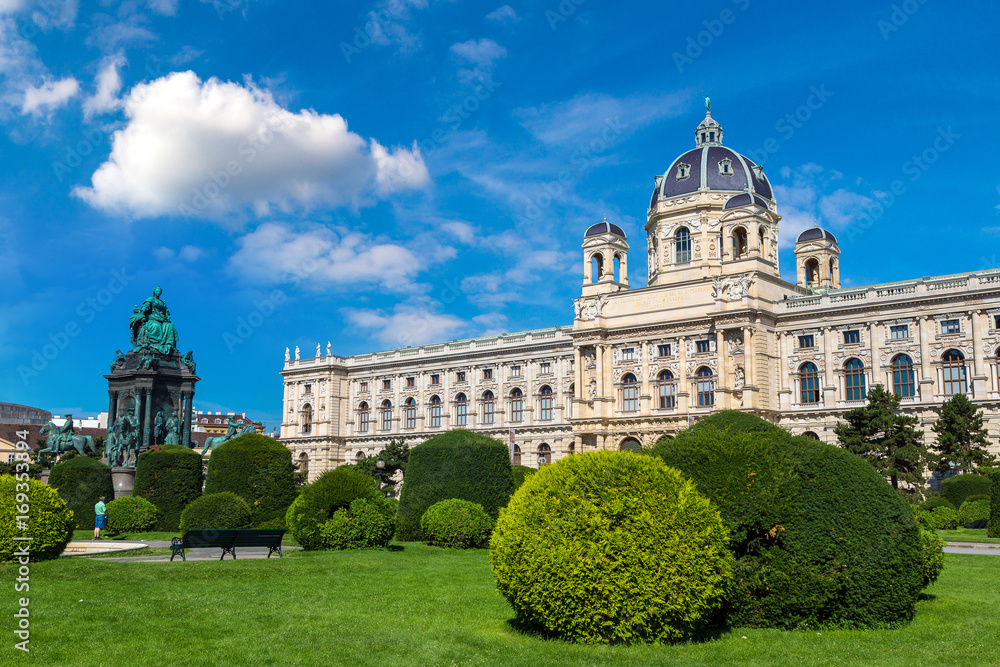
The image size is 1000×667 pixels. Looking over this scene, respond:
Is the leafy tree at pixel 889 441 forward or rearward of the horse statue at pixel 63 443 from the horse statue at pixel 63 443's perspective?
rearward

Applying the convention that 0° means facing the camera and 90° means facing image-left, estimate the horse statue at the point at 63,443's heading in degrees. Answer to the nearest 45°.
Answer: approximately 90°

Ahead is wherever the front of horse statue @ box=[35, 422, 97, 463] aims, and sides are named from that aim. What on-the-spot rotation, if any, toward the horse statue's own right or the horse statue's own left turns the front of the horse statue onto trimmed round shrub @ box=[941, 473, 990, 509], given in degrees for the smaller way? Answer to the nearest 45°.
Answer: approximately 135° to the horse statue's own left

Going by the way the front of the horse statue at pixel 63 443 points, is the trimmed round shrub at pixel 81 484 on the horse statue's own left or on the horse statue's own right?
on the horse statue's own left

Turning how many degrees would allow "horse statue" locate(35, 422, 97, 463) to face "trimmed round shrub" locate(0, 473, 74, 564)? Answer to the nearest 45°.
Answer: approximately 90° to its left

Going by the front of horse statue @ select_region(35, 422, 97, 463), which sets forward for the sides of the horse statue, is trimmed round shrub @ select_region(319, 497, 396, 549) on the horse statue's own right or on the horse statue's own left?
on the horse statue's own left

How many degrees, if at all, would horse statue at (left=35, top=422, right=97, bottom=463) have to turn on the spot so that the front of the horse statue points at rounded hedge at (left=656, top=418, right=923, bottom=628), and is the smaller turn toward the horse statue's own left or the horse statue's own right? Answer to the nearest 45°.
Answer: approximately 90° to the horse statue's own left

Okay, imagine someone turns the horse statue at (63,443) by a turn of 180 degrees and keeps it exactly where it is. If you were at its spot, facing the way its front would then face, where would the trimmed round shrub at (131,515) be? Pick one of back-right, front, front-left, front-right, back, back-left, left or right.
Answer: right

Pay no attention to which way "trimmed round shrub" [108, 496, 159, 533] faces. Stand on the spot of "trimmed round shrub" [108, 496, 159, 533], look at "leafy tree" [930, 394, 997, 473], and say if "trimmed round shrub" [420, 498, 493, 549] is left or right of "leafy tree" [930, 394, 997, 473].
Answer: right
